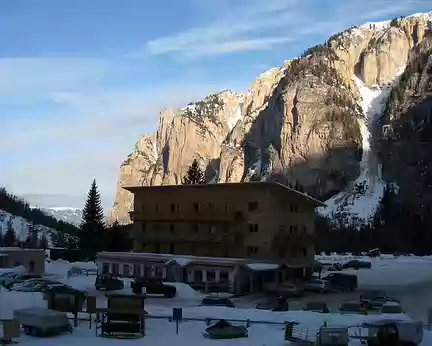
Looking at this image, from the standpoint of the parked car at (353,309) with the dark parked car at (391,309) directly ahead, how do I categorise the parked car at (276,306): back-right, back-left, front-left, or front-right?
back-left

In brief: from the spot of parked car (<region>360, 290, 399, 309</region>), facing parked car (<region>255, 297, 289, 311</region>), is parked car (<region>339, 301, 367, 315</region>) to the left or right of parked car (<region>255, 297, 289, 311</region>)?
left

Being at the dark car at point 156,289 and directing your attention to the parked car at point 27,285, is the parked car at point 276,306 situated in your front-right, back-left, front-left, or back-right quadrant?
back-left
